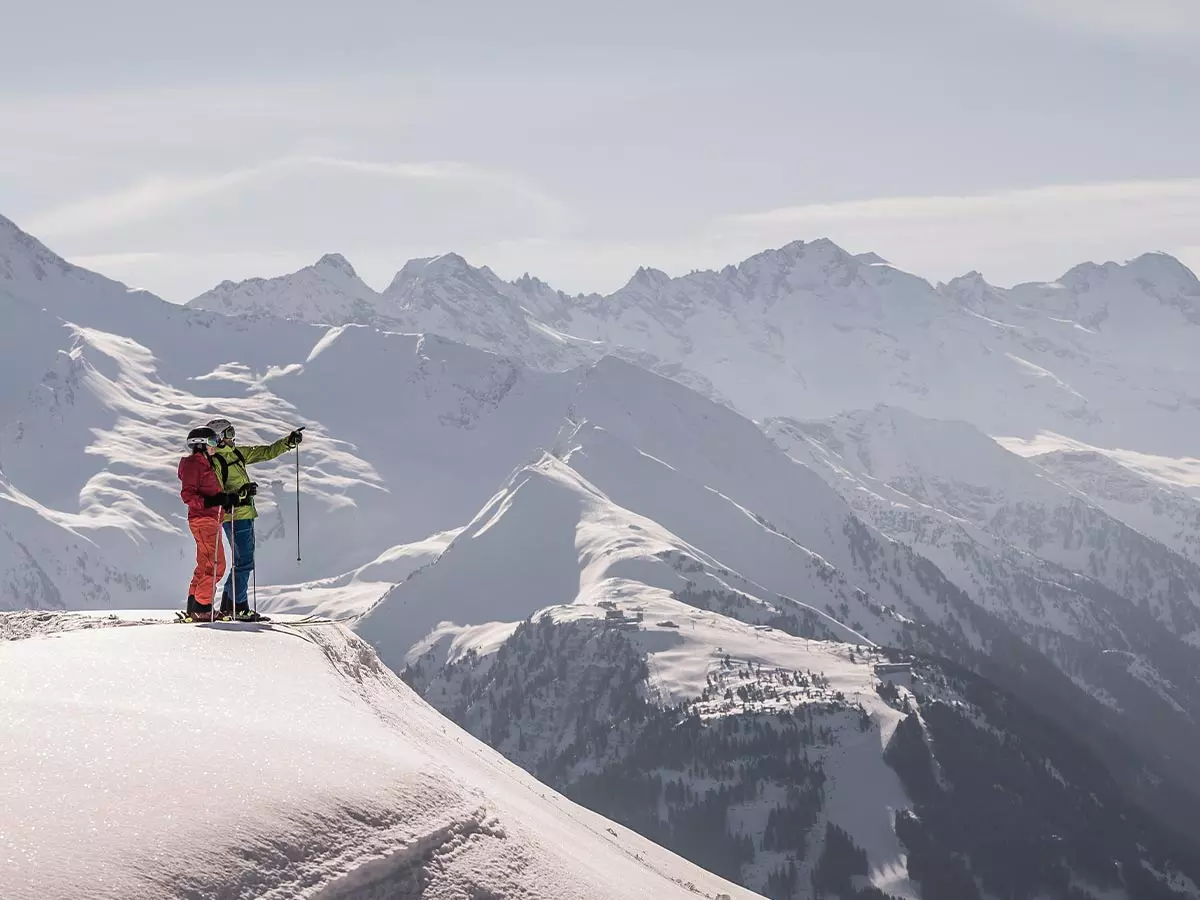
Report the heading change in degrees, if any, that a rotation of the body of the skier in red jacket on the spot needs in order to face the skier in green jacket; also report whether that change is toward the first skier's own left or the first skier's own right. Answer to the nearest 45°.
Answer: approximately 45° to the first skier's own left

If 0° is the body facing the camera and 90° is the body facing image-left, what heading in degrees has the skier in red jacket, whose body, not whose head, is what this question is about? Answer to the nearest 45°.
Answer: approximately 270°
